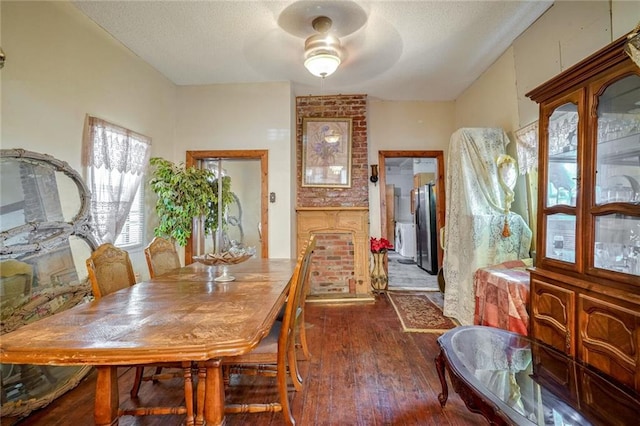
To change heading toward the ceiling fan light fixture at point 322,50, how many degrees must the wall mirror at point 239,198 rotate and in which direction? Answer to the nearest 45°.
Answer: approximately 45° to its left

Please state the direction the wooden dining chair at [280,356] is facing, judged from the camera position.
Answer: facing to the left of the viewer

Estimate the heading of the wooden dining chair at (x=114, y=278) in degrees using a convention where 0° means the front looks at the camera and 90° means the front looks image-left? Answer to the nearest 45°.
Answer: approximately 315°

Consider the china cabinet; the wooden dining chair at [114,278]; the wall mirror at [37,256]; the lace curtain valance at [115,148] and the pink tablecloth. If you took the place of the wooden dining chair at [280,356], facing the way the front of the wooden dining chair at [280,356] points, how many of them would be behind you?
2

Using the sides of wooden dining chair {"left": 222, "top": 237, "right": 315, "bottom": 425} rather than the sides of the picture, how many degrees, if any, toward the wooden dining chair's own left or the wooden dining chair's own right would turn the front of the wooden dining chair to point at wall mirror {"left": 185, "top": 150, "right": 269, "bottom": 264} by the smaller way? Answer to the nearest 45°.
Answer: approximately 90° to the wooden dining chair's own right

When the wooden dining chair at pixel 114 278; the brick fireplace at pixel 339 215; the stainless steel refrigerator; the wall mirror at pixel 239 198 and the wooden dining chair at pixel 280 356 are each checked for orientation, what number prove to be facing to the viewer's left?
2

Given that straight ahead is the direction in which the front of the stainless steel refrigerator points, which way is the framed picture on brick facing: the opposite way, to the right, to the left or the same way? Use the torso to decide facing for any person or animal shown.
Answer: to the left

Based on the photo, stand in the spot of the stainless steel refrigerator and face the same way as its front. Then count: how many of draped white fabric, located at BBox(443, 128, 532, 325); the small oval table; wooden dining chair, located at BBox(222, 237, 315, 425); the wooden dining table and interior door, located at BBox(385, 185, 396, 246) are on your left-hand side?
4

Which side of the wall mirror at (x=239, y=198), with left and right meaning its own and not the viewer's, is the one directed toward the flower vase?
left

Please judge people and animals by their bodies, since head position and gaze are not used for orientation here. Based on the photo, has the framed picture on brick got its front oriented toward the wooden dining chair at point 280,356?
yes

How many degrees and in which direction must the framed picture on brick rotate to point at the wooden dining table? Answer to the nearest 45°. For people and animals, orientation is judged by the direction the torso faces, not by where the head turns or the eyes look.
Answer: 0° — it already faces it

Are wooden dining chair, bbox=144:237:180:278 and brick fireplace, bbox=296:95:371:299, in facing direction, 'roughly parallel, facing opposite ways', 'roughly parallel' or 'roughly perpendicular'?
roughly perpendicular

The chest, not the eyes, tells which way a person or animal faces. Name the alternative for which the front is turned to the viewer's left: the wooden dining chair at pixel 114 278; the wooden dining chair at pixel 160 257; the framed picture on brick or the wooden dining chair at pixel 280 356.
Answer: the wooden dining chair at pixel 280 356
